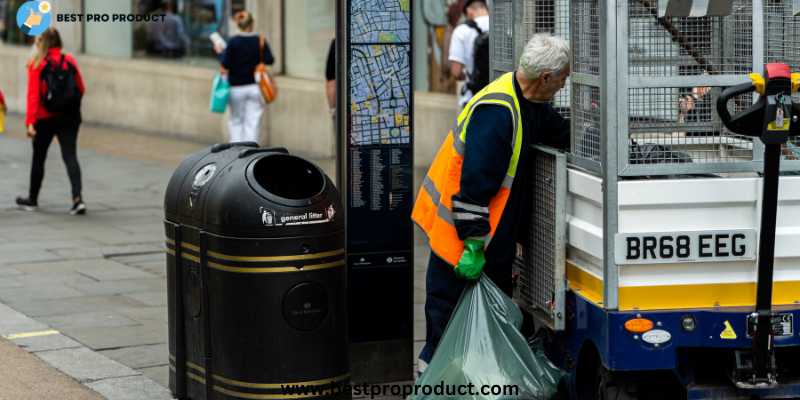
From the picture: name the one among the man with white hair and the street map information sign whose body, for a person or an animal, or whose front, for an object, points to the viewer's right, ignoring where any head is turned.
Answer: the man with white hair

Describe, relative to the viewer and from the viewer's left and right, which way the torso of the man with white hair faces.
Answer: facing to the right of the viewer

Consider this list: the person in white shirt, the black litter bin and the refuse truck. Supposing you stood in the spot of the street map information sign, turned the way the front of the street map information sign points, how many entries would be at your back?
1

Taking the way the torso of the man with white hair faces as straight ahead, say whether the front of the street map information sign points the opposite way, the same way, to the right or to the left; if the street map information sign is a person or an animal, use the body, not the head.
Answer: to the right

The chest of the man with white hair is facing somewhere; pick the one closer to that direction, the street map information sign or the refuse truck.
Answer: the refuse truck

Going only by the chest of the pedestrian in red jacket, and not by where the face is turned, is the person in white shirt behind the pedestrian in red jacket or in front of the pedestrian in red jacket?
behind

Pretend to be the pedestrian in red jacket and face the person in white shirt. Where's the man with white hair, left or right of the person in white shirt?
right

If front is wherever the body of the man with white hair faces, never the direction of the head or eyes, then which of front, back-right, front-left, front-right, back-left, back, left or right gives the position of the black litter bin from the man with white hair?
back

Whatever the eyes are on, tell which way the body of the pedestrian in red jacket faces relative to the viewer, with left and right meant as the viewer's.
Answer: facing away from the viewer and to the left of the viewer

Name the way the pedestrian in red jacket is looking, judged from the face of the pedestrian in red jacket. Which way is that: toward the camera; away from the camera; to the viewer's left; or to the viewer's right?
away from the camera

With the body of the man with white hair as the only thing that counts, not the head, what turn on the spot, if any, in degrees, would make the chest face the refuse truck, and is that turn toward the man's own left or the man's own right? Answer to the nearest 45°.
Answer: approximately 45° to the man's own right

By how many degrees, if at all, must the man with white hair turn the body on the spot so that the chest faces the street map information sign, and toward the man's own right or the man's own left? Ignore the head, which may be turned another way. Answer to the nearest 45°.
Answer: approximately 135° to the man's own left

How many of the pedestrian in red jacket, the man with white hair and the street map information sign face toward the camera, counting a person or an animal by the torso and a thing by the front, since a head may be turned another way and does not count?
1
